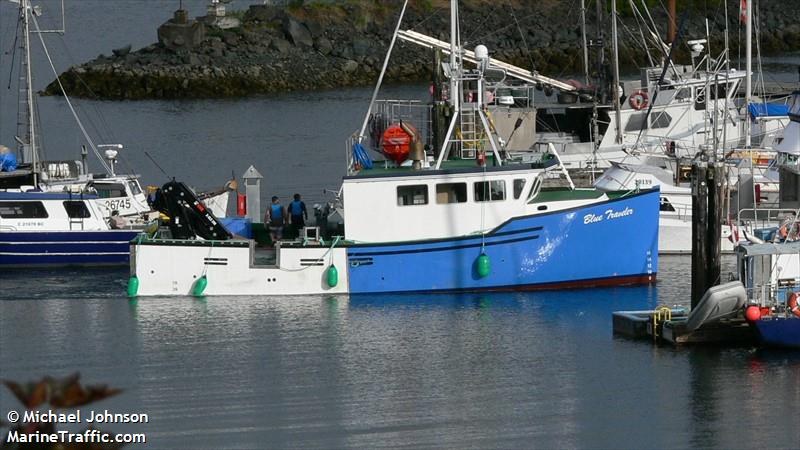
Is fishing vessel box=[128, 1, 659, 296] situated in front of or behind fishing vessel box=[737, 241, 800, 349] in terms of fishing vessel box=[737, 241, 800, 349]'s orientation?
behind

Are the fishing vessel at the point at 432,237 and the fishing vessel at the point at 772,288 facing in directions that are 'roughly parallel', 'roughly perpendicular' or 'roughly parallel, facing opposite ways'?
roughly parallel

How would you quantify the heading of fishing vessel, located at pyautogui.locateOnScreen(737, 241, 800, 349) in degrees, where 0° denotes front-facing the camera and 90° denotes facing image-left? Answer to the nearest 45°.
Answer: approximately 270°

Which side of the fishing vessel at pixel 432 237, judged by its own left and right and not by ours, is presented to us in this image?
right

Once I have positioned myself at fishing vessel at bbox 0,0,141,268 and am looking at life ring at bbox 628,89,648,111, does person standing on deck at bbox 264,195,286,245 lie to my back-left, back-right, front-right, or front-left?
front-right

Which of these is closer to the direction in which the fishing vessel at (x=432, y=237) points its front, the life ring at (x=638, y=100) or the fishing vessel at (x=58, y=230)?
the life ring

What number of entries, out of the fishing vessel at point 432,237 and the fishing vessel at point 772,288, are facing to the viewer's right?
2

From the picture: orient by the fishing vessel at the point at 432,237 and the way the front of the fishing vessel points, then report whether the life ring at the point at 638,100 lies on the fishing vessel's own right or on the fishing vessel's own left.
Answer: on the fishing vessel's own left
